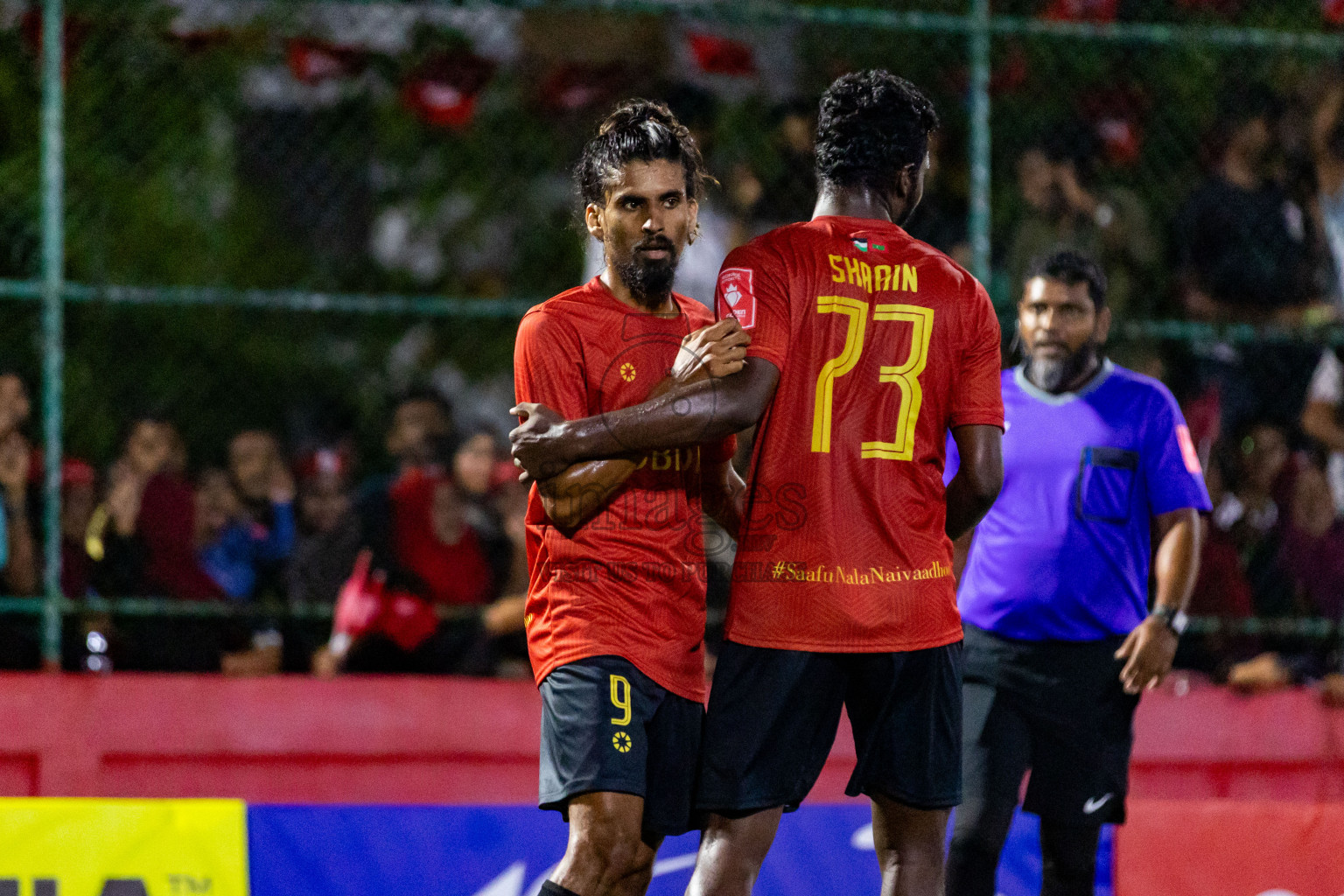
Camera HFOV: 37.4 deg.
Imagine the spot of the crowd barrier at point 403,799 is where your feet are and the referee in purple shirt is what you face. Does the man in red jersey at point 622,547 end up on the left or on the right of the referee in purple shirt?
right

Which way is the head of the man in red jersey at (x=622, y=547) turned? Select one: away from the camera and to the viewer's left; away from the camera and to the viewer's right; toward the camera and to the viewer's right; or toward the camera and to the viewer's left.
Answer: toward the camera and to the viewer's right

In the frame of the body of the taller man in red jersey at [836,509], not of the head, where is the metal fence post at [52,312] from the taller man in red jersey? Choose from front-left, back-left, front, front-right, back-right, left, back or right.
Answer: front-left

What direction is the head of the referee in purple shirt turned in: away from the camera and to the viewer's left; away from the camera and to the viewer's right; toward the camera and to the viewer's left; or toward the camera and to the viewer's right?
toward the camera and to the viewer's left

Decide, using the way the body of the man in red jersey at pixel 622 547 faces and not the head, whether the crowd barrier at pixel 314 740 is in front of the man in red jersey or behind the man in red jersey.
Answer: behind

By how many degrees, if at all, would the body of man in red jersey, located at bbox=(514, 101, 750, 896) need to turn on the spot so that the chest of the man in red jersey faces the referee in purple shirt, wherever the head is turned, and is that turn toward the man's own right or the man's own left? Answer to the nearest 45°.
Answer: approximately 90° to the man's own left

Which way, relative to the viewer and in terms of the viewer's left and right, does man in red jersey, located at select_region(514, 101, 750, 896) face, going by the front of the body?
facing the viewer and to the right of the viewer

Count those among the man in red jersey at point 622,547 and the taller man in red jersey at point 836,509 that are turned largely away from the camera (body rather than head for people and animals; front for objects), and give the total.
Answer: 1

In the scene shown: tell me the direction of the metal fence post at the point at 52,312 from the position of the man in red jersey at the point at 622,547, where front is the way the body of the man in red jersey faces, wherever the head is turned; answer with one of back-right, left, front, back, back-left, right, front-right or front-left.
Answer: back

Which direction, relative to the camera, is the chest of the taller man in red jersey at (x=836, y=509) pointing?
away from the camera
